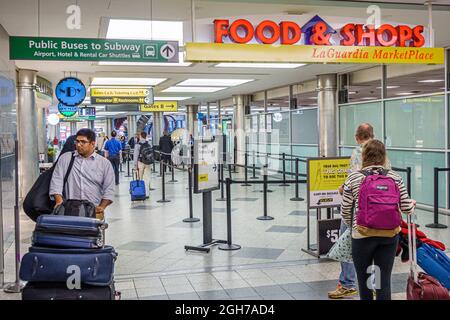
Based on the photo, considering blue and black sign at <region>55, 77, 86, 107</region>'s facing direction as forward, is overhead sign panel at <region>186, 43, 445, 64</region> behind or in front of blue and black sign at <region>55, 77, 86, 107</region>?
in front

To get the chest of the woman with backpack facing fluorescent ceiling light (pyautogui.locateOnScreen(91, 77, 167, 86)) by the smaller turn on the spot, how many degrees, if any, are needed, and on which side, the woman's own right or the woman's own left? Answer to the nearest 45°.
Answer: approximately 45° to the woman's own left

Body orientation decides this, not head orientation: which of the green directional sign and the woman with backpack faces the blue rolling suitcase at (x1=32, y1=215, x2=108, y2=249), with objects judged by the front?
the green directional sign

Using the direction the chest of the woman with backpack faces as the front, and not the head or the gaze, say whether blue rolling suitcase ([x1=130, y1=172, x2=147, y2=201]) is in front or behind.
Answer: in front

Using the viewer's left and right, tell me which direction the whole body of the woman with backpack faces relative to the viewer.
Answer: facing away from the viewer

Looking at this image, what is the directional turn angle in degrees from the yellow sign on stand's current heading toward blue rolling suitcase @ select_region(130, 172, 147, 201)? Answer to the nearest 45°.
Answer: approximately 135° to its right

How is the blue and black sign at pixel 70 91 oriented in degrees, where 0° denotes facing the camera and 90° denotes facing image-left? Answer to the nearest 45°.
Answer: approximately 0°
